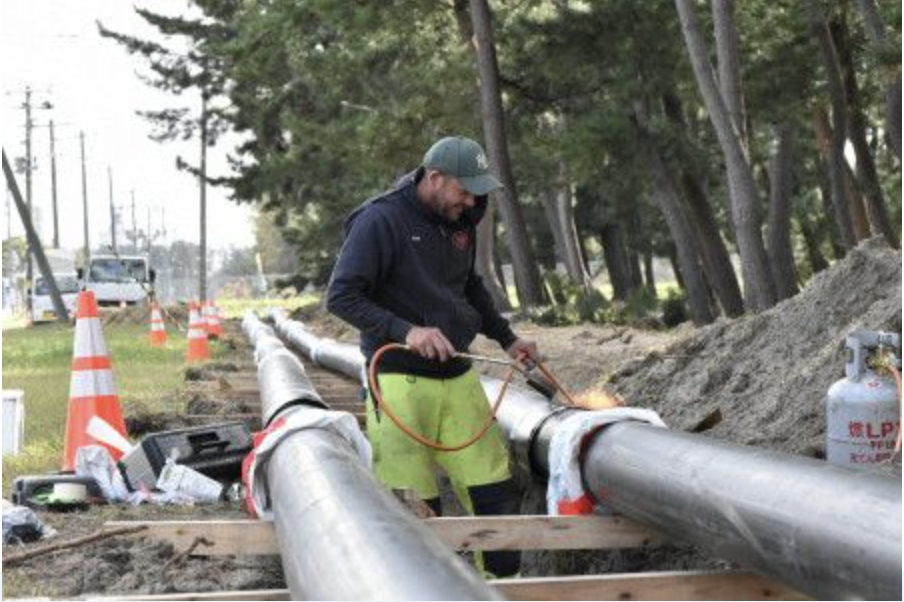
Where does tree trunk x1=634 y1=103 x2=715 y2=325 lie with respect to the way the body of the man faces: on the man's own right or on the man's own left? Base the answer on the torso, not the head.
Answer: on the man's own left

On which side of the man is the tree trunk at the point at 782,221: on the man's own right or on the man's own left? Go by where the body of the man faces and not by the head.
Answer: on the man's own left

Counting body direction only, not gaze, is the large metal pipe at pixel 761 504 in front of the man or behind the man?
in front

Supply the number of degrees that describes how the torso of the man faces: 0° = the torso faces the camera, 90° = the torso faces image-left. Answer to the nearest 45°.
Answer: approximately 315°

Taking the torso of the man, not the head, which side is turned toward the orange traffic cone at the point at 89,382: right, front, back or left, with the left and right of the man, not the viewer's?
back

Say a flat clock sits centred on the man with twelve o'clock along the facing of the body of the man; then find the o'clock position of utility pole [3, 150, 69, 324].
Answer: The utility pole is roughly at 7 o'clock from the man.

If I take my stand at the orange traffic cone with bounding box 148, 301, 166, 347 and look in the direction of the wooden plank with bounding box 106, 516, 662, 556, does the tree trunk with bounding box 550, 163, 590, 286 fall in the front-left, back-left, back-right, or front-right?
back-left

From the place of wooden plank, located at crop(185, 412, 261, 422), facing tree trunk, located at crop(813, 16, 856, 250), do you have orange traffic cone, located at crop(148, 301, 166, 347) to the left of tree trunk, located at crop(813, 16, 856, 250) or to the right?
left
